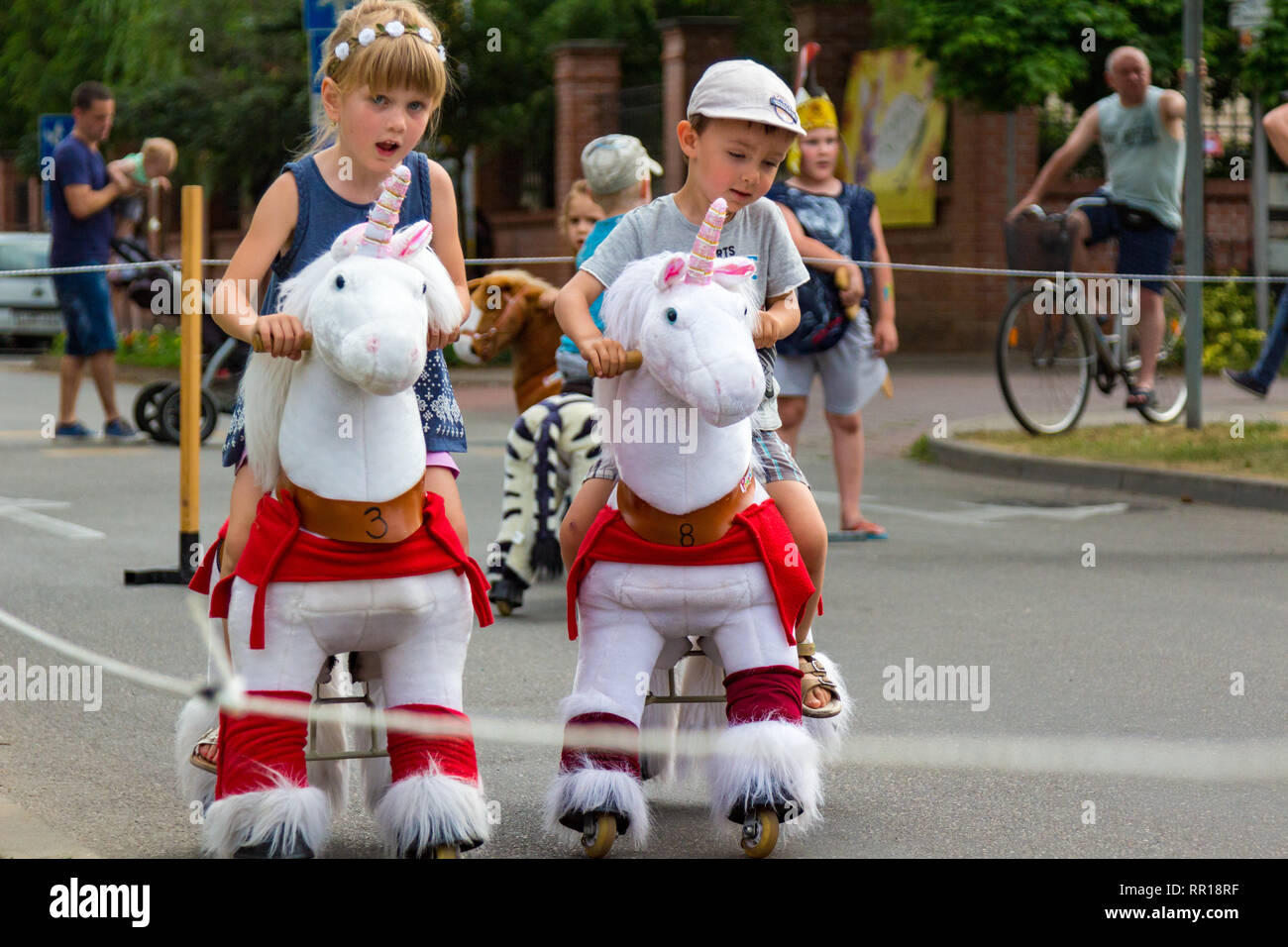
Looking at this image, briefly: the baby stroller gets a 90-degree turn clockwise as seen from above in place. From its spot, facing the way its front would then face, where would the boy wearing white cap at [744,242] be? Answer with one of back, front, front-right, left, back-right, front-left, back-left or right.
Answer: front

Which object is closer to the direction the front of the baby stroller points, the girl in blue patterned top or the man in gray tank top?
the man in gray tank top

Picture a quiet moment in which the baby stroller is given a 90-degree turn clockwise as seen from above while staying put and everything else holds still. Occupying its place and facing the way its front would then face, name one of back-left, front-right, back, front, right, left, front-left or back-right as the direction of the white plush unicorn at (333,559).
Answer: front

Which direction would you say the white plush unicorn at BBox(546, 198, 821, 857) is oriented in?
toward the camera

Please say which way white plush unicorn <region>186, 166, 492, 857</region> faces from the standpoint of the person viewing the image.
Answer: facing the viewer

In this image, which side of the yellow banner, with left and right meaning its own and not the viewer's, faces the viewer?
front

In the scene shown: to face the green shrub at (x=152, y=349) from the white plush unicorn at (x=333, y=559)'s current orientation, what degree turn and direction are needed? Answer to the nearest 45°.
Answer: approximately 180°

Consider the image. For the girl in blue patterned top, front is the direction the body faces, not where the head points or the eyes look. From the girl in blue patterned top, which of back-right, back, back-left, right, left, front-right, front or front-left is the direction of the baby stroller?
back

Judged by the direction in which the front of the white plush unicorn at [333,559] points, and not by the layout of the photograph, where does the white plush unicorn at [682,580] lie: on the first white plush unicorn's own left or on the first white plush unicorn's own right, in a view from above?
on the first white plush unicorn's own left

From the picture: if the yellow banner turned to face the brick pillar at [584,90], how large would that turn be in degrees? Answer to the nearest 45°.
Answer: approximately 135° to its right

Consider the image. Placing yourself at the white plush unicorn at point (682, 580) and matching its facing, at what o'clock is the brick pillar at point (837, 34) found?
The brick pillar is roughly at 6 o'clock from the white plush unicorn.

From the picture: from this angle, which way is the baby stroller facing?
to the viewer's right

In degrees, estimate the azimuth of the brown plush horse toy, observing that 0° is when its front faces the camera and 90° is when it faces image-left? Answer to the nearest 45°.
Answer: approximately 45°

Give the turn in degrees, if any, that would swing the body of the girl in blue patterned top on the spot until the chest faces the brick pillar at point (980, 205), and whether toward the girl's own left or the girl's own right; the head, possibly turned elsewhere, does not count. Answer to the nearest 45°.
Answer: approximately 180°

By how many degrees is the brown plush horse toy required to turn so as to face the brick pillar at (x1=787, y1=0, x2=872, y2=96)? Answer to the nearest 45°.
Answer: approximately 135° to its right
